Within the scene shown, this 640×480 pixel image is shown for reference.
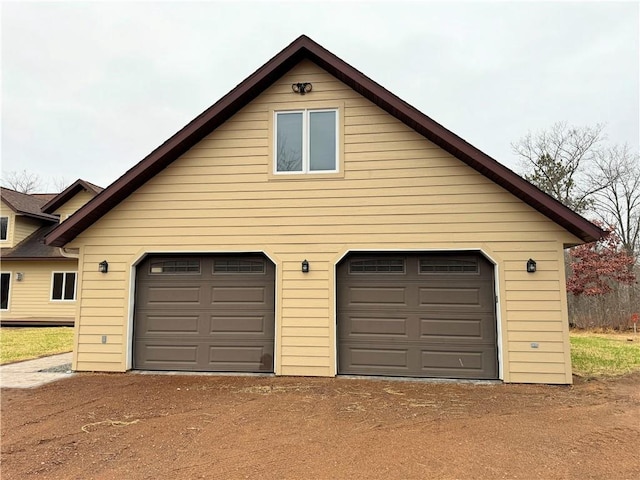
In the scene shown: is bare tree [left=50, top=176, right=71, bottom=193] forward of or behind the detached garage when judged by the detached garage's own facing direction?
behind

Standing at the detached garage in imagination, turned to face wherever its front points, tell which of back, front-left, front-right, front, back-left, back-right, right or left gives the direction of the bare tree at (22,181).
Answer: back-right

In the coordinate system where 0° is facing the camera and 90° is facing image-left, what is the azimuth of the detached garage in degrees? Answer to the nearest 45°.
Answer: approximately 0°

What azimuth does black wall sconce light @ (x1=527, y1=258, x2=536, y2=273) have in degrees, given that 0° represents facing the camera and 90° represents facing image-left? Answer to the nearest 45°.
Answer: approximately 0°

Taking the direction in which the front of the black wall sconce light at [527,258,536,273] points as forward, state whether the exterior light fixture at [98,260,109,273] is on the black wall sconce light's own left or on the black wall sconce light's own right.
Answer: on the black wall sconce light's own right

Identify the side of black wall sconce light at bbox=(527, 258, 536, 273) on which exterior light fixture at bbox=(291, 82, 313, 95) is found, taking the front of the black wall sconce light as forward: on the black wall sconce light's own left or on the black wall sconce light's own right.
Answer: on the black wall sconce light's own right

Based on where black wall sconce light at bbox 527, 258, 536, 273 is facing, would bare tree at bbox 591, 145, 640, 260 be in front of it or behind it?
behind

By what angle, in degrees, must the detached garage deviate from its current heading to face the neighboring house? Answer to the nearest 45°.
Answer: approximately 135° to its right
